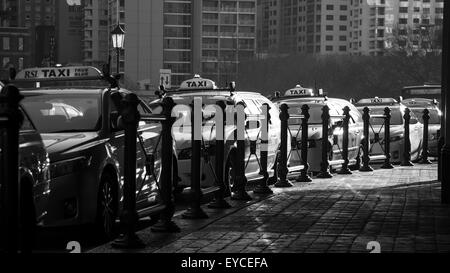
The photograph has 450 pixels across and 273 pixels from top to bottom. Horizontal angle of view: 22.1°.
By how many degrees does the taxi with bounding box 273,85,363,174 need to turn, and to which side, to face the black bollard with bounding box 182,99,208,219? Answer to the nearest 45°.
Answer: approximately 45° to its left

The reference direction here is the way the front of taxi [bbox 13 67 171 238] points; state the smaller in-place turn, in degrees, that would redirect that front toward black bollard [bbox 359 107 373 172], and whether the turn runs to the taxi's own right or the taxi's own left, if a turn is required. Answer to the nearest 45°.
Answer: approximately 180°

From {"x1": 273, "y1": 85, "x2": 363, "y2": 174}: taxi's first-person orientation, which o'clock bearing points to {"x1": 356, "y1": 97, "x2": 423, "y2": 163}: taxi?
{"x1": 356, "y1": 97, "x2": 423, "y2": 163}: taxi is roughly at 5 o'clock from {"x1": 273, "y1": 85, "x2": 363, "y2": 174}: taxi.

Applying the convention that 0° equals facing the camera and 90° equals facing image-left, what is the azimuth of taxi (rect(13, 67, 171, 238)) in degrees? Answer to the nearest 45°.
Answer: approximately 45°

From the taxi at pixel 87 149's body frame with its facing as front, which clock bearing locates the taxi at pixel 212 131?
the taxi at pixel 212 131 is roughly at 5 o'clock from the taxi at pixel 87 149.

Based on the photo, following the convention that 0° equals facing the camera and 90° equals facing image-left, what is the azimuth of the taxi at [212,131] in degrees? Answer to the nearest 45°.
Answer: approximately 45°

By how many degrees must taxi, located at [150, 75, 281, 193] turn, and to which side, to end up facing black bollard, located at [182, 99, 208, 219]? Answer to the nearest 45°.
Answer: approximately 45° to its left
